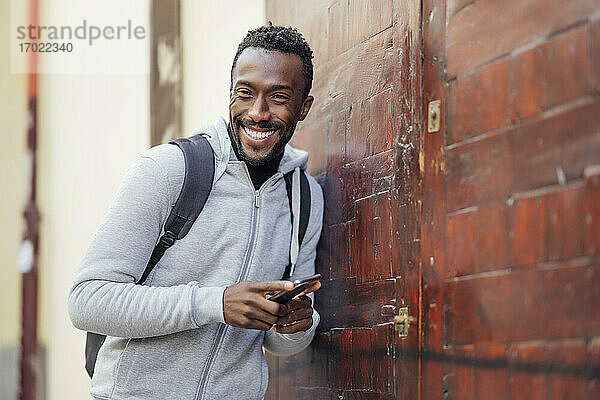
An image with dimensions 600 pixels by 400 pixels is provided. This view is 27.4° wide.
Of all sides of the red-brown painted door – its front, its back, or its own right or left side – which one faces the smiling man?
right

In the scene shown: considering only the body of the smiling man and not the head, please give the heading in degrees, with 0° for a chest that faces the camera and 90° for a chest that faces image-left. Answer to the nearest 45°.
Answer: approximately 315°

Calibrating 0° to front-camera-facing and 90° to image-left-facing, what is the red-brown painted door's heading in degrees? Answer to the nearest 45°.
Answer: approximately 45°
